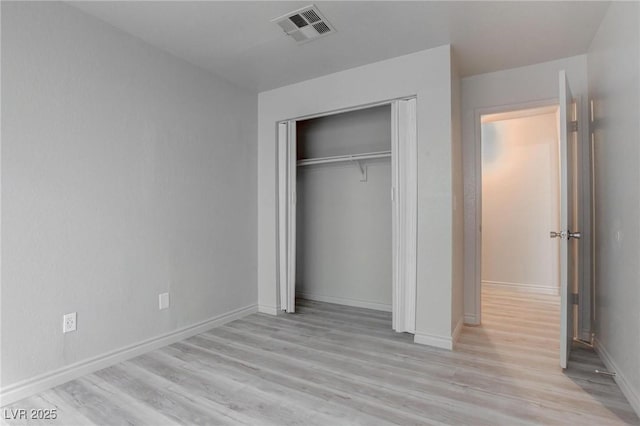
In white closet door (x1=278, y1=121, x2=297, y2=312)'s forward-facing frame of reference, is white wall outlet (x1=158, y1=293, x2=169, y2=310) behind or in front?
in front

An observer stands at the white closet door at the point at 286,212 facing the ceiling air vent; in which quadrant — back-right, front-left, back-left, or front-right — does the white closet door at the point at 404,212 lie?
front-left

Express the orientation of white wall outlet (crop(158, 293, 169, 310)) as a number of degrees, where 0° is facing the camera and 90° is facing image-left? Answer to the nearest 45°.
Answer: approximately 315°

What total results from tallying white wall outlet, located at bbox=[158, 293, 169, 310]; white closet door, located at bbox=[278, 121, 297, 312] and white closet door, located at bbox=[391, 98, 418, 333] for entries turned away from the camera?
0

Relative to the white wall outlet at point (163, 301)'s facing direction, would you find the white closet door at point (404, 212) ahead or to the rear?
ahead

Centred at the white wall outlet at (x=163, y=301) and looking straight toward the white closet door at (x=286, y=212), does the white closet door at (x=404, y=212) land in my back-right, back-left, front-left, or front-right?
front-right

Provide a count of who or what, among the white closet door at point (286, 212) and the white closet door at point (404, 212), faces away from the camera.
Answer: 0

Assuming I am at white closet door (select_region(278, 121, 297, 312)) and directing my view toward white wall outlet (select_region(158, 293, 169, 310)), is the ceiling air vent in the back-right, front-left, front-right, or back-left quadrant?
front-left

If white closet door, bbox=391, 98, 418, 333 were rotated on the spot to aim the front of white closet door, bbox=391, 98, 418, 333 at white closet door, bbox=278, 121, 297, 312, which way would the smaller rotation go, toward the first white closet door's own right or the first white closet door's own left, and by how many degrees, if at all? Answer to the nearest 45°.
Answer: approximately 45° to the first white closet door's own right

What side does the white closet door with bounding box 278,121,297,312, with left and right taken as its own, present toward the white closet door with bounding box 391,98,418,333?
left

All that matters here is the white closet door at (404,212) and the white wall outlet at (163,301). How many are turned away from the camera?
0

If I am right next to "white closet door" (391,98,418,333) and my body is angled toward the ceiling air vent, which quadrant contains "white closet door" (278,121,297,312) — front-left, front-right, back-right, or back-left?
front-right

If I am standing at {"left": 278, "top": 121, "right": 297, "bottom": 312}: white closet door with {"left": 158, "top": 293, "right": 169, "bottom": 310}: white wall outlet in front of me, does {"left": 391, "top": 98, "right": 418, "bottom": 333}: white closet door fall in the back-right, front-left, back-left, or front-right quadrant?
back-left

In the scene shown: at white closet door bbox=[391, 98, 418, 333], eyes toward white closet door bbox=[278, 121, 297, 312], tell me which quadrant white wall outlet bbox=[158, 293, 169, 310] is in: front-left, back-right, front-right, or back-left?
front-left

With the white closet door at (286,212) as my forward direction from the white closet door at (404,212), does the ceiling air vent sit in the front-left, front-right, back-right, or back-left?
front-left

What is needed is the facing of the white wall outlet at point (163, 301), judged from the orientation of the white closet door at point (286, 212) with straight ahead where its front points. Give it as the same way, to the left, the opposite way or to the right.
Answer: to the left

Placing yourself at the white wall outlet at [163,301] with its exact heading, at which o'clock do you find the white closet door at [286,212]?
The white closet door is roughly at 10 o'clock from the white wall outlet.
